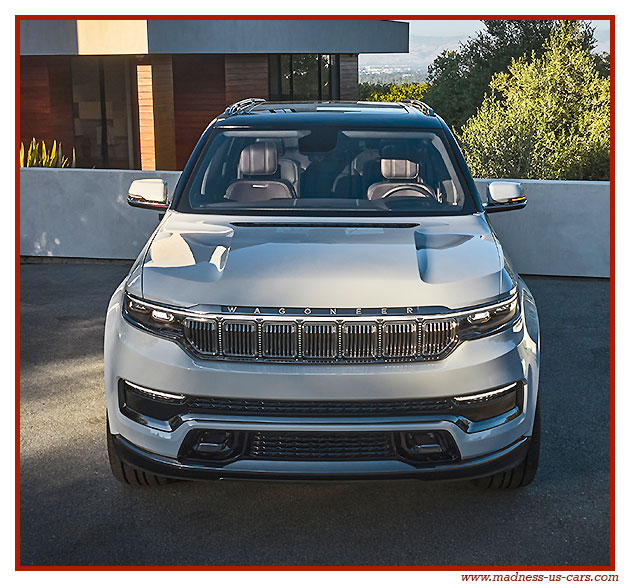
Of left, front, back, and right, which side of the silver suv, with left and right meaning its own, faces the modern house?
back

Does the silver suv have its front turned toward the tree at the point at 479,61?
no

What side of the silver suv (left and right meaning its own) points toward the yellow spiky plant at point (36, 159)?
back

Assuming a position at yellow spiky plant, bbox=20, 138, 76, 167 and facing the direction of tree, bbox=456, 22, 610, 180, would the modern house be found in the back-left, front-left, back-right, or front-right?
front-left

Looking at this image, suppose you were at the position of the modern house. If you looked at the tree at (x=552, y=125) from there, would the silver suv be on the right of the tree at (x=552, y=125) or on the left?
right

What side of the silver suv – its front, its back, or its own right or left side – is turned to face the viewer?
front

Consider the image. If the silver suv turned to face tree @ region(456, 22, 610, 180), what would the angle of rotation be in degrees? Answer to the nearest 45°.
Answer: approximately 180°

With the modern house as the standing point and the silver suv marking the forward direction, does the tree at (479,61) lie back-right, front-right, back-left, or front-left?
back-left
